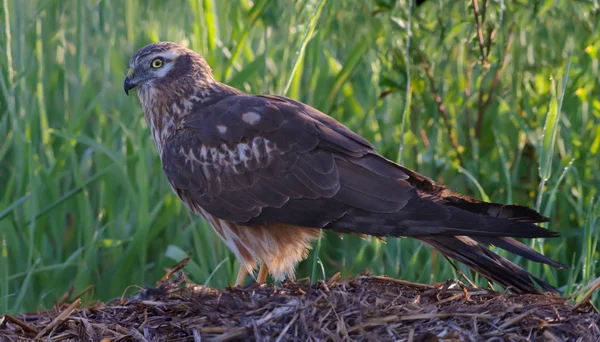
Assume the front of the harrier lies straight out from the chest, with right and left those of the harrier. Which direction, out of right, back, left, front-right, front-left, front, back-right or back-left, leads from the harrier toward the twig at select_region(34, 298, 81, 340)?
front-left

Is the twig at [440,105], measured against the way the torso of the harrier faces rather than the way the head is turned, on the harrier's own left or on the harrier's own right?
on the harrier's own right

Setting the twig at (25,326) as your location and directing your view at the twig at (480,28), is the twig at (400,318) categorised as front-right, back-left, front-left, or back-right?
front-right

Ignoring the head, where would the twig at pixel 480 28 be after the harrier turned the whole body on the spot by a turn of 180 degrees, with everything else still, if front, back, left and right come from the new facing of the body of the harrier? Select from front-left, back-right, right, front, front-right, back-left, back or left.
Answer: front-left

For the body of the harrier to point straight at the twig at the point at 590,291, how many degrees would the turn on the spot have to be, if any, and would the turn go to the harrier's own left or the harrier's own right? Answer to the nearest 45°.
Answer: approximately 135° to the harrier's own left

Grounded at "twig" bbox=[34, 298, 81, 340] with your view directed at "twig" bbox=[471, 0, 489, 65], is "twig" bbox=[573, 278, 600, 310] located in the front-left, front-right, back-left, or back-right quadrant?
front-right

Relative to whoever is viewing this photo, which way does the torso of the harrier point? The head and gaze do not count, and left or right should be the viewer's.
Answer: facing to the left of the viewer
